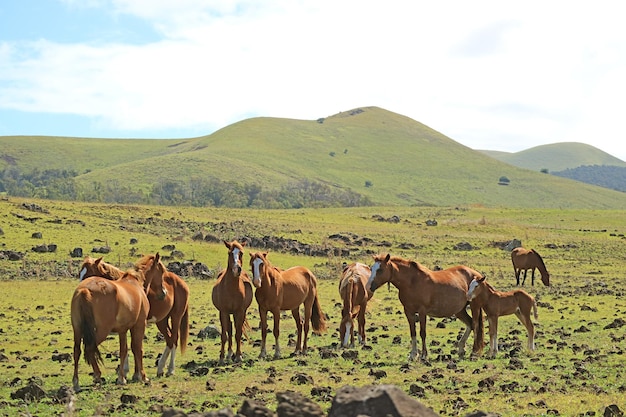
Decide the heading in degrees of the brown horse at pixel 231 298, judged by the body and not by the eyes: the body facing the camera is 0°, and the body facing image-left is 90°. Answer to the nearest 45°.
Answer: approximately 0°

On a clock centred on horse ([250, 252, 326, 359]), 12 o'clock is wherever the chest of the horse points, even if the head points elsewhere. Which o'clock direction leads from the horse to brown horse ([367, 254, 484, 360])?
The brown horse is roughly at 8 o'clock from the horse.

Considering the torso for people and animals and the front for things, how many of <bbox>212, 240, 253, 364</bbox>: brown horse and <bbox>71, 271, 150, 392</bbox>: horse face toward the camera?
1

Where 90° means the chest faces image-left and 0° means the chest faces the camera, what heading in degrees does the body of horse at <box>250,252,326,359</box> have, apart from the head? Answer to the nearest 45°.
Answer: approximately 45°

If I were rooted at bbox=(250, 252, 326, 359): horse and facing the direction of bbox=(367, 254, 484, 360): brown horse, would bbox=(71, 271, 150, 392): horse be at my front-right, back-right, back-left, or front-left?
back-right

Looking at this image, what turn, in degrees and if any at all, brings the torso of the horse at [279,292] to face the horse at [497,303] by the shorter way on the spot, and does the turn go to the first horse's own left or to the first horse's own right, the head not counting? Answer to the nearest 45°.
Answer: approximately 135° to the first horse's own left
